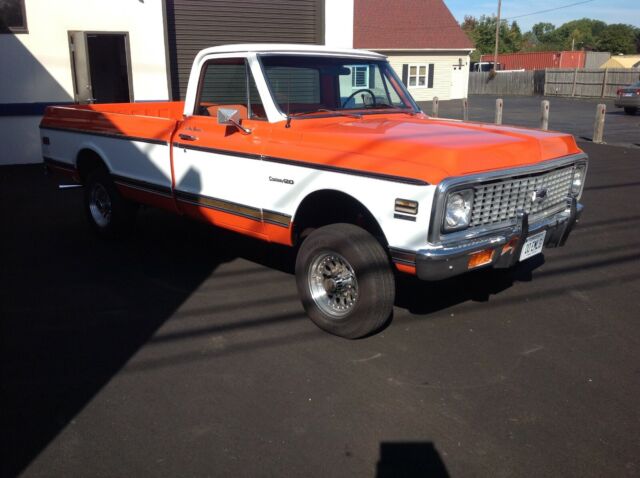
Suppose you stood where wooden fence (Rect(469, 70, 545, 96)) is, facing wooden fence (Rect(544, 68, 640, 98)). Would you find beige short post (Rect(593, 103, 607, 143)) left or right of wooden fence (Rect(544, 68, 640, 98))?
right

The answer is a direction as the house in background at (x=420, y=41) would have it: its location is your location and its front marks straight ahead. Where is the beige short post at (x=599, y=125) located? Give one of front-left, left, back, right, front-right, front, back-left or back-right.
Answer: front

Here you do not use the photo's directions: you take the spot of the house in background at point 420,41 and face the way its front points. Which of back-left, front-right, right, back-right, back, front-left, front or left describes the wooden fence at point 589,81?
left

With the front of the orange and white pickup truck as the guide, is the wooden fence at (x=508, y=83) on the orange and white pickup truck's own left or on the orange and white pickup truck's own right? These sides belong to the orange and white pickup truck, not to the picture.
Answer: on the orange and white pickup truck's own left

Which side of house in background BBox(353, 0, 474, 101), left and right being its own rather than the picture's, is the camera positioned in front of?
front

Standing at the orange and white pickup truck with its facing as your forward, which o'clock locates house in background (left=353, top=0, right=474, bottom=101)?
The house in background is roughly at 8 o'clock from the orange and white pickup truck.

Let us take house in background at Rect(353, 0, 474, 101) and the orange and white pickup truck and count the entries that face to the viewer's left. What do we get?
0

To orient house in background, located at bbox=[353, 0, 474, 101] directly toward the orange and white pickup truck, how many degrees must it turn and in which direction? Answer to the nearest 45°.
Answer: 0° — it already faces it

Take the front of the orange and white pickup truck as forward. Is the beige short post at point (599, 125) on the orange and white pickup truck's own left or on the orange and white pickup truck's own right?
on the orange and white pickup truck's own left

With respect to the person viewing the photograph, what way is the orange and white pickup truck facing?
facing the viewer and to the right of the viewer

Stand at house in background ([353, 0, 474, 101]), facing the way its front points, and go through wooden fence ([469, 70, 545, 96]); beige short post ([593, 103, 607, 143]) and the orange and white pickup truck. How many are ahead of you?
2

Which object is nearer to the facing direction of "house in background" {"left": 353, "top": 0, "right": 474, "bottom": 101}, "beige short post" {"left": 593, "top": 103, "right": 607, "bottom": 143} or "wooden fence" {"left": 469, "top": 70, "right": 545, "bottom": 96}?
the beige short post

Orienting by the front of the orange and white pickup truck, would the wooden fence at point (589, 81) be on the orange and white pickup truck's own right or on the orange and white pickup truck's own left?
on the orange and white pickup truck's own left
